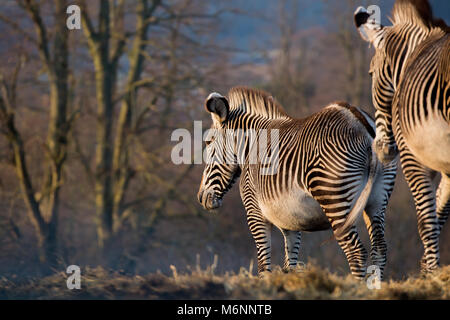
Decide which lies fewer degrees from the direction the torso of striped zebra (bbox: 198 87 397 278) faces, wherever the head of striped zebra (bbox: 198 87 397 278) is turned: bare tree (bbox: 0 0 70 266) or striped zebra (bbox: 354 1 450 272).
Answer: the bare tree

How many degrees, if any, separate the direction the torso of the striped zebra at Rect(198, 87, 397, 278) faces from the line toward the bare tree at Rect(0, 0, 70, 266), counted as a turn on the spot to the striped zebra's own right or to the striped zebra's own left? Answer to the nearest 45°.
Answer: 0° — it already faces it

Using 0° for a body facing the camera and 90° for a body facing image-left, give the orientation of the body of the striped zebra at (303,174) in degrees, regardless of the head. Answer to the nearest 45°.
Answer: approximately 135°

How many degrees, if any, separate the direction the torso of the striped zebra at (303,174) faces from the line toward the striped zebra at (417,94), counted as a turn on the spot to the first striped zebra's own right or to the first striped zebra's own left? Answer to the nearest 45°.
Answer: approximately 135° to the first striped zebra's own right
